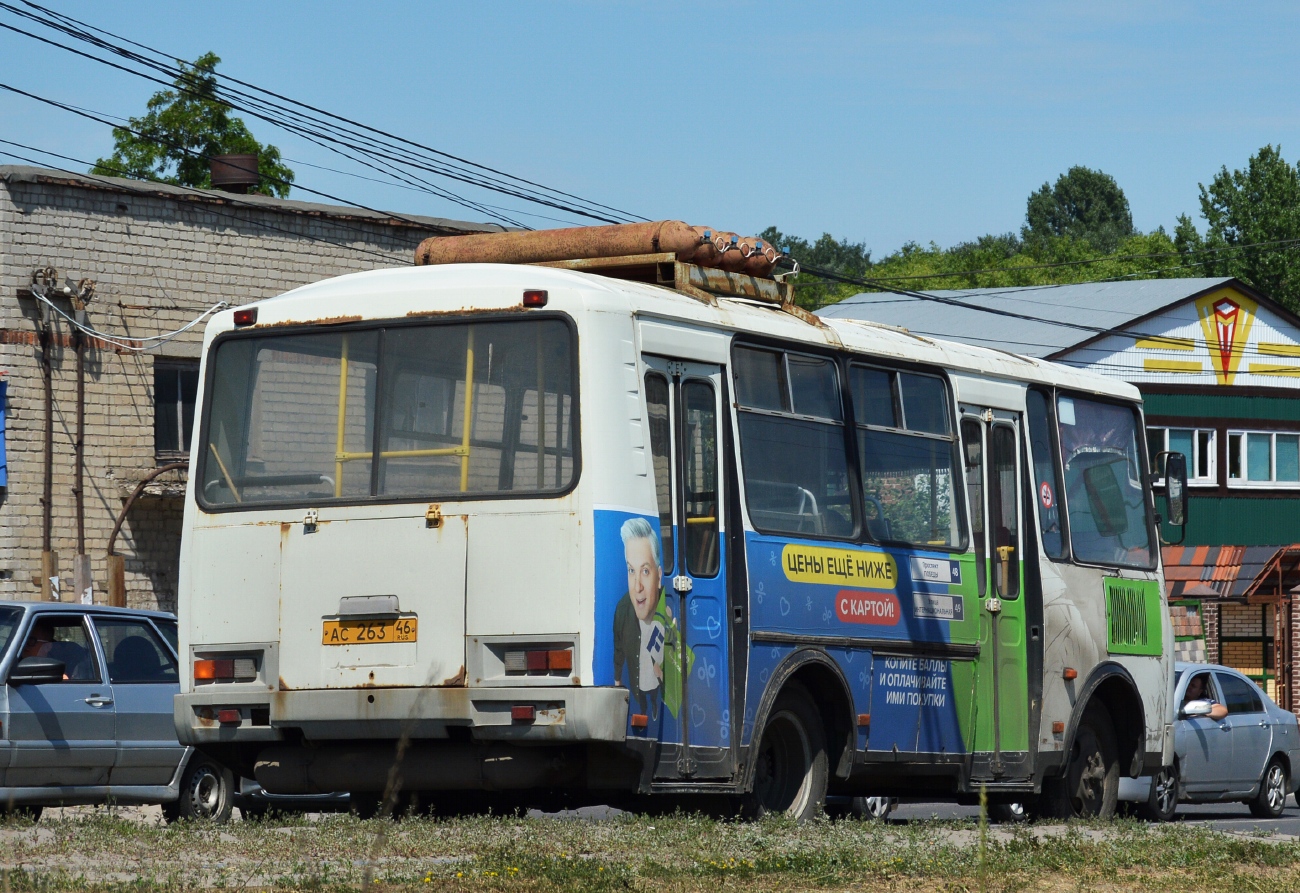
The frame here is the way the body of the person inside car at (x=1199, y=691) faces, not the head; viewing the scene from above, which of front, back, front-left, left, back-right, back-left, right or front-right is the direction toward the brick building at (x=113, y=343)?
front-right

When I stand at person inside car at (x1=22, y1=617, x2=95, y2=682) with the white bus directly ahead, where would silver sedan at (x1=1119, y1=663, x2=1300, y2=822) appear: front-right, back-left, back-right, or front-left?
front-left

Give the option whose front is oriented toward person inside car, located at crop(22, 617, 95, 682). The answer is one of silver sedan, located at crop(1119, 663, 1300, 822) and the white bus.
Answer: the silver sedan

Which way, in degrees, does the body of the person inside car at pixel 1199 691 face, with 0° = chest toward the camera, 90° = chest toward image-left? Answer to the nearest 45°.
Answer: approximately 45°

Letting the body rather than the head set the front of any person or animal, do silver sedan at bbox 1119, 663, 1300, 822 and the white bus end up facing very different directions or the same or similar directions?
very different directions

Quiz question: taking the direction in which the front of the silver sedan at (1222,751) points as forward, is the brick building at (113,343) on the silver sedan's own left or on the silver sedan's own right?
on the silver sedan's own right

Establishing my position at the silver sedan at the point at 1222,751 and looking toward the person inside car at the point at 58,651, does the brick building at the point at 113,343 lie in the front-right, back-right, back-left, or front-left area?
front-right

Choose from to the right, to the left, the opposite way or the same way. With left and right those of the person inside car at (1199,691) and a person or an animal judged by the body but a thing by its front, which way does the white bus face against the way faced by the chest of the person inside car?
the opposite way

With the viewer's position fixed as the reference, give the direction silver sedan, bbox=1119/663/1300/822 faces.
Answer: facing the viewer and to the left of the viewer

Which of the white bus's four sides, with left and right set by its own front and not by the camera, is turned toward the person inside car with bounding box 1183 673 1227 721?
front

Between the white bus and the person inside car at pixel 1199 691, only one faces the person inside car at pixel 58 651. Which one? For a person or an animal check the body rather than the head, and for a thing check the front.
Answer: the person inside car at pixel 1199 691

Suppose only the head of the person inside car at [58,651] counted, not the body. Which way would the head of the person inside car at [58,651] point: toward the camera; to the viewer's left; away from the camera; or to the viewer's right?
to the viewer's left
